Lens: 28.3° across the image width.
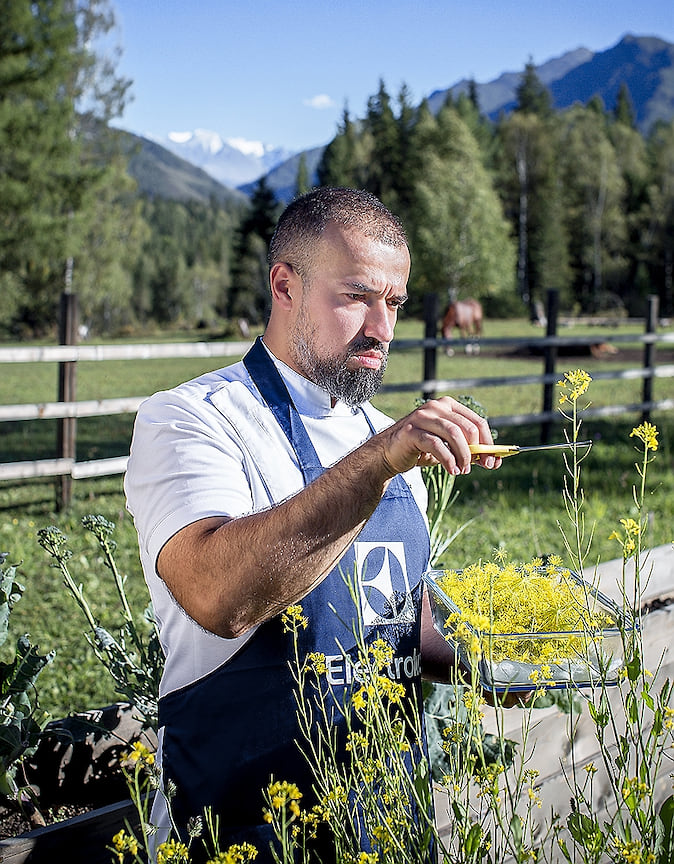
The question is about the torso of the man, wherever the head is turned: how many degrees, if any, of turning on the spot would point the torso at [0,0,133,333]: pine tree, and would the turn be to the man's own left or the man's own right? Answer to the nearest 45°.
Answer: approximately 135° to the man's own left

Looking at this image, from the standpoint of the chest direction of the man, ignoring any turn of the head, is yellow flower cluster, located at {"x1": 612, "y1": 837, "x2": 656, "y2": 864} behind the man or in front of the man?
in front

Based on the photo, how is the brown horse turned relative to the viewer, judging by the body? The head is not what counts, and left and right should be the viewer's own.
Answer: facing the viewer and to the left of the viewer

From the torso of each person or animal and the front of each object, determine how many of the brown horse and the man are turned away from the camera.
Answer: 0

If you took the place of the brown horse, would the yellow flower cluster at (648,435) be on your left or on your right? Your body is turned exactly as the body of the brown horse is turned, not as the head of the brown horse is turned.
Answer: on your left

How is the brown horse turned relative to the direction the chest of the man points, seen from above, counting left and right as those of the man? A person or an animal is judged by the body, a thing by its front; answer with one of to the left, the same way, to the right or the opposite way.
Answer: to the right

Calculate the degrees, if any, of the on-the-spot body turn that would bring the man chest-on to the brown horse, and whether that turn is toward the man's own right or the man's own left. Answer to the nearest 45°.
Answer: approximately 135° to the man's own left

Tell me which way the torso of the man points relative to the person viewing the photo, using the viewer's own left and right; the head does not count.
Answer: facing the viewer and to the right of the viewer

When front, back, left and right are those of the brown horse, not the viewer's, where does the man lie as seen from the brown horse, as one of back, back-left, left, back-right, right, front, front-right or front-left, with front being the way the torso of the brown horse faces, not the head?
front-left

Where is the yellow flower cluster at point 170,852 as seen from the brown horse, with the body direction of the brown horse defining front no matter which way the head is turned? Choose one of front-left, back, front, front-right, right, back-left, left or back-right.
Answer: front-left

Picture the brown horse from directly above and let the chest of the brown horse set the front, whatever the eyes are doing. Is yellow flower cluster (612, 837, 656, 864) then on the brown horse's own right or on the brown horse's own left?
on the brown horse's own left

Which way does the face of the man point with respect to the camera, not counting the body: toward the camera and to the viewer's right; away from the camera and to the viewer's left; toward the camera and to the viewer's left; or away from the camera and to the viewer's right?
toward the camera and to the viewer's right
